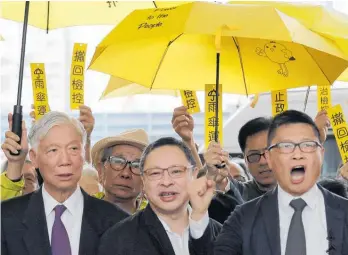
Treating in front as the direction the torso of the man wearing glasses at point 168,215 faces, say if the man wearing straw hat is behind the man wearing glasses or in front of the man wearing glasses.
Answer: behind

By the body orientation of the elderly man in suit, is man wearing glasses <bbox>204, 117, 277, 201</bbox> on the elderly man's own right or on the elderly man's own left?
on the elderly man's own left

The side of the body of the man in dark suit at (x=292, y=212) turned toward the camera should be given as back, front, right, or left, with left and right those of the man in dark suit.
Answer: front

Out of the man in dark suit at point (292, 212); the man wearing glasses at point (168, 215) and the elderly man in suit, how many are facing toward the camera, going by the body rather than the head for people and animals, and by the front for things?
3

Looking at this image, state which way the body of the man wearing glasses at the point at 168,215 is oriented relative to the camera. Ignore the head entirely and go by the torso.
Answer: toward the camera

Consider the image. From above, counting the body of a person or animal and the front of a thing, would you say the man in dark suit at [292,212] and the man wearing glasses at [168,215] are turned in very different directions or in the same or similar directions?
same or similar directions

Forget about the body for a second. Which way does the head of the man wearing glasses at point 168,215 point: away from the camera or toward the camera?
toward the camera

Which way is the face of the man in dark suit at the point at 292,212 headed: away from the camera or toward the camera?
toward the camera

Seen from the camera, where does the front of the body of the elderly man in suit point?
toward the camera

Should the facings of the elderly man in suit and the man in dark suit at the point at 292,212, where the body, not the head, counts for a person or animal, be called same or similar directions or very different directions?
same or similar directions

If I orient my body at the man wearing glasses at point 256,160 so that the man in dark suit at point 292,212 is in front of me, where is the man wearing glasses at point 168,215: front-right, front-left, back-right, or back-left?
front-right

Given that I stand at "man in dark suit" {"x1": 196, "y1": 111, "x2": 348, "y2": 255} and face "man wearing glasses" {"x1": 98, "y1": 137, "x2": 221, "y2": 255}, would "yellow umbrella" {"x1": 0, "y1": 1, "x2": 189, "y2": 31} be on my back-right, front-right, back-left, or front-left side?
front-right
